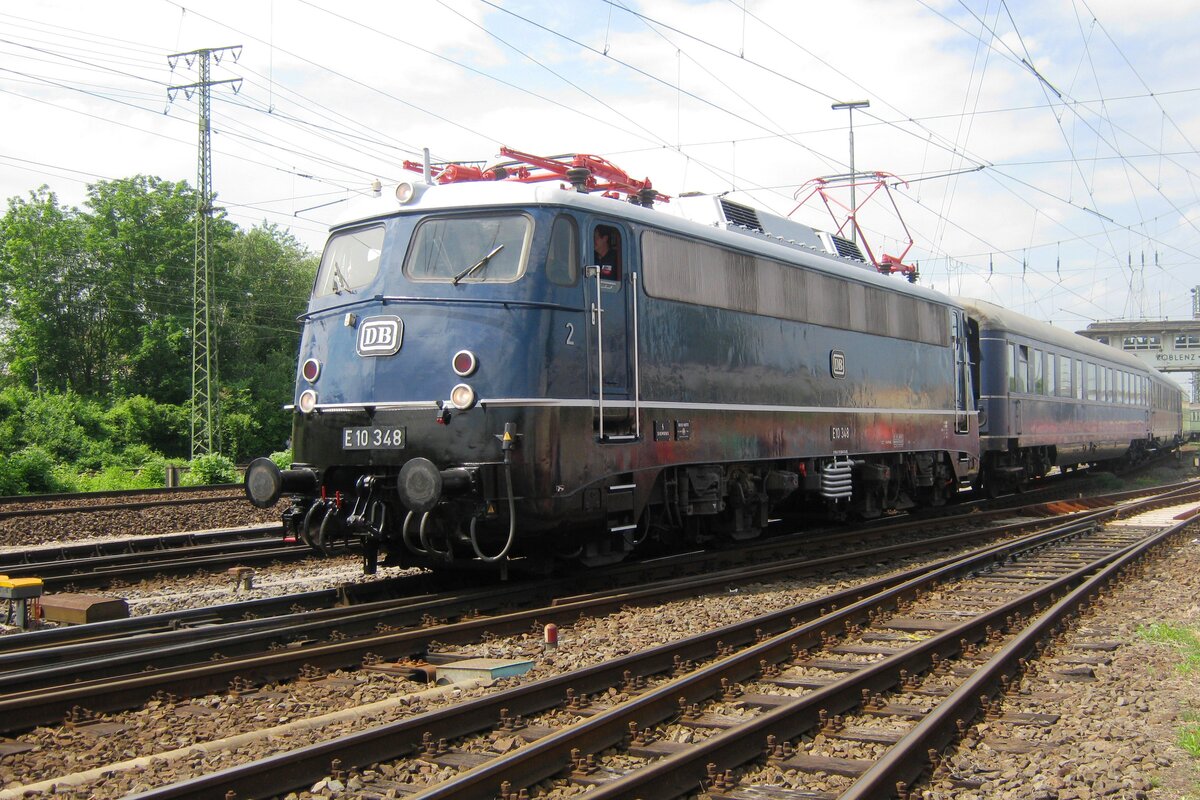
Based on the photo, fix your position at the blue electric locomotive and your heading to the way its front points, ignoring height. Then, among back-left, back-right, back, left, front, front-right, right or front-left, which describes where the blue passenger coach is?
back

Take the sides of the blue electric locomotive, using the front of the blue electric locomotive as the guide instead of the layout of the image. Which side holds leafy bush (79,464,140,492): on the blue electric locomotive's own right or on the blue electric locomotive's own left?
on the blue electric locomotive's own right

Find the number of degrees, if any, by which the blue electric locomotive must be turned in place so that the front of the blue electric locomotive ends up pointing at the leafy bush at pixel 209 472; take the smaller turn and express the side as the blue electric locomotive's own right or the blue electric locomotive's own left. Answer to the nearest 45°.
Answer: approximately 90° to the blue electric locomotive's own right

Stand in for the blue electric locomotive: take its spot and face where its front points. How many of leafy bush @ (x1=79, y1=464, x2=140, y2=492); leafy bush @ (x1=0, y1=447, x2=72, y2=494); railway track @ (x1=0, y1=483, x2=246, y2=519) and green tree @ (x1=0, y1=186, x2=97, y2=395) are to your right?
4

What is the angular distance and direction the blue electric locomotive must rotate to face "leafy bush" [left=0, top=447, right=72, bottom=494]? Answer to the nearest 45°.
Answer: approximately 90° to its right

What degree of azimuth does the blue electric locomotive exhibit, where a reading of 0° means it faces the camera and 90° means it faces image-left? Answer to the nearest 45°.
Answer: approximately 45°

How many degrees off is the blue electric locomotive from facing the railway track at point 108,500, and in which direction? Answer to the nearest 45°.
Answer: approximately 90° to its right

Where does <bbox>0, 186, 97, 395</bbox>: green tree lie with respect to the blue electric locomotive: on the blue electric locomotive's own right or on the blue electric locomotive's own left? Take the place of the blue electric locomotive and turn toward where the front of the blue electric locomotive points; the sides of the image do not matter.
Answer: on the blue electric locomotive's own right

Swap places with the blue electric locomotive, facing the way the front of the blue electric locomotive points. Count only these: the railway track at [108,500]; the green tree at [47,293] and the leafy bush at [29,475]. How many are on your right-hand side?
3
